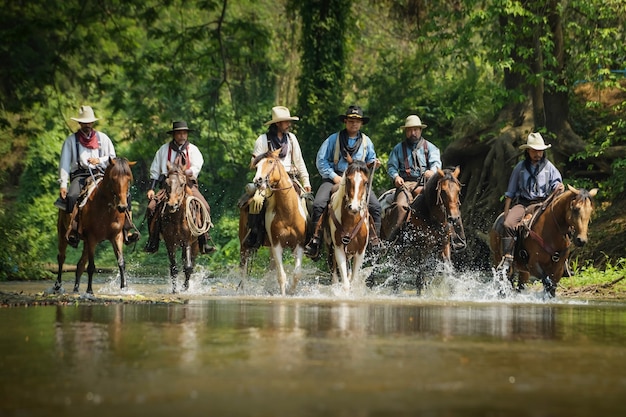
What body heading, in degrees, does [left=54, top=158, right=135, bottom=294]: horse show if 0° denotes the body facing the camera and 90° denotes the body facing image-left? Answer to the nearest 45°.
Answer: approximately 315°

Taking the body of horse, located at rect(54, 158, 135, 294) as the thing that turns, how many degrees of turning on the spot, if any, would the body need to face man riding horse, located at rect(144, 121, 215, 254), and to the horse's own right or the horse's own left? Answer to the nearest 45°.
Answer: approximately 90° to the horse's own left

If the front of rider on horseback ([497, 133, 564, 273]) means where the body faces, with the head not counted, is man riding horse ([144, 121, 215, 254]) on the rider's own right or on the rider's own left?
on the rider's own right

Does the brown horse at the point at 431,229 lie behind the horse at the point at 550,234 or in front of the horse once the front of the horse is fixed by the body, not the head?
behind

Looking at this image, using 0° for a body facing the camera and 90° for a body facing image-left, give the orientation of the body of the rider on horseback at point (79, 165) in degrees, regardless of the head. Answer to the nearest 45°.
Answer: approximately 315°

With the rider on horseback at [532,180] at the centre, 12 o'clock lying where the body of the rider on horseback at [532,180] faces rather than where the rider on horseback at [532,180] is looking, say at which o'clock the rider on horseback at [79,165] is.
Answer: the rider on horseback at [79,165] is roughly at 4 o'clock from the rider on horseback at [532,180].

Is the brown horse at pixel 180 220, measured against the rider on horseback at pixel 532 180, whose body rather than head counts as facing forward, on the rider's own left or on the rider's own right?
on the rider's own right

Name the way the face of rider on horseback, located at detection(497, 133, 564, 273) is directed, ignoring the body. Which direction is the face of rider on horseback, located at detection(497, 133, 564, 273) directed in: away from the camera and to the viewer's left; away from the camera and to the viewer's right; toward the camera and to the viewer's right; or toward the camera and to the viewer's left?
toward the camera and to the viewer's right
